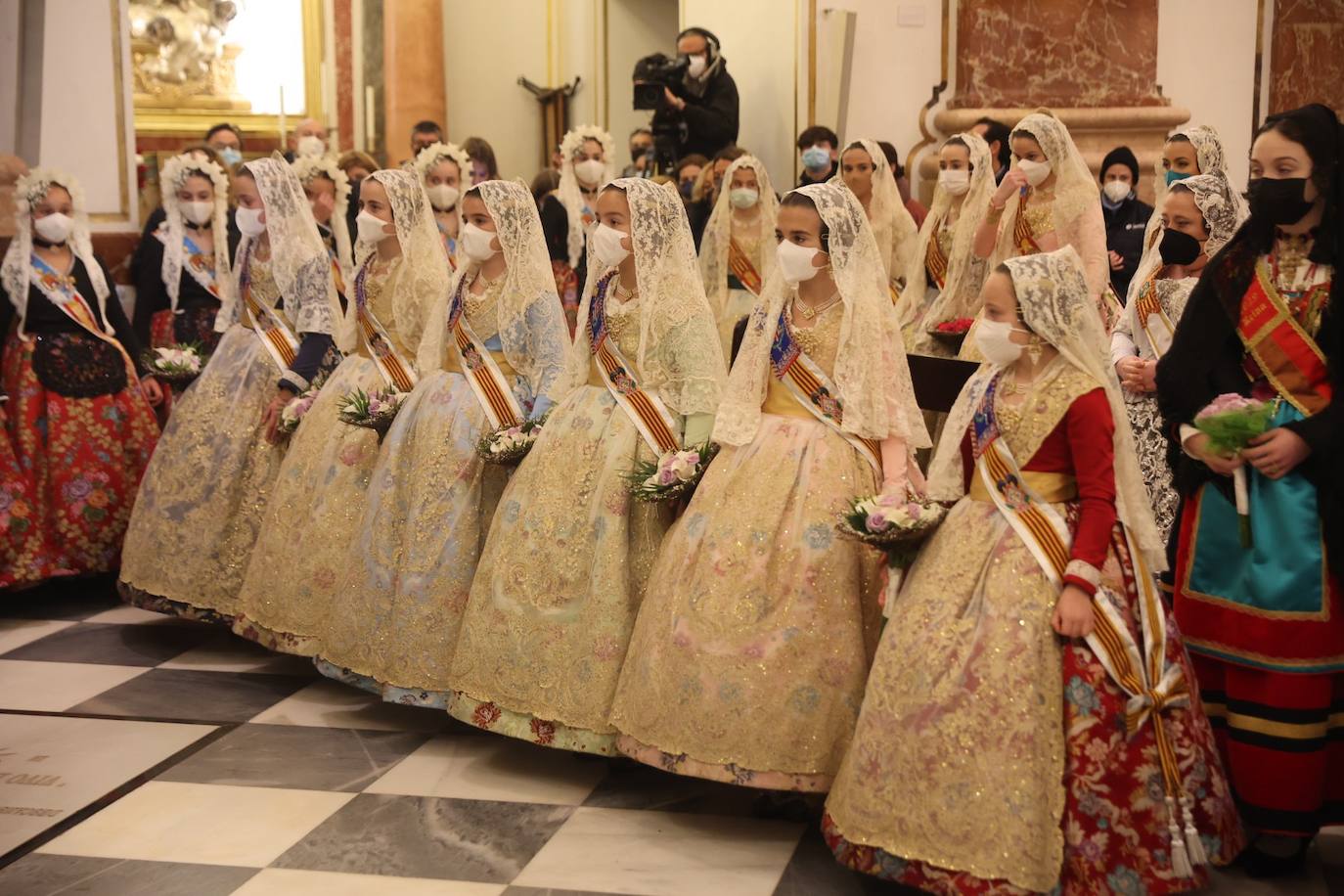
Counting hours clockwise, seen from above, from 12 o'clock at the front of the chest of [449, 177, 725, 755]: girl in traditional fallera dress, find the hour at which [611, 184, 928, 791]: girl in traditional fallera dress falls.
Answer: [611, 184, 928, 791]: girl in traditional fallera dress is roughly at 9 o'clock from [449, 177, 725, 755]: girl in traditional fallera dress.

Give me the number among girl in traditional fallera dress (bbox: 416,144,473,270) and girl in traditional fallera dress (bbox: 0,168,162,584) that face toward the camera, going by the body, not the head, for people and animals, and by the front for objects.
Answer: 2

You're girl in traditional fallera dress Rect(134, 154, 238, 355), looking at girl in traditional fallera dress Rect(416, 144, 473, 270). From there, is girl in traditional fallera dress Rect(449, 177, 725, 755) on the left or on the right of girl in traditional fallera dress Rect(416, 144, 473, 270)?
right

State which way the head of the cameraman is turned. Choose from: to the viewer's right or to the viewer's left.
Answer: to the viewer's left

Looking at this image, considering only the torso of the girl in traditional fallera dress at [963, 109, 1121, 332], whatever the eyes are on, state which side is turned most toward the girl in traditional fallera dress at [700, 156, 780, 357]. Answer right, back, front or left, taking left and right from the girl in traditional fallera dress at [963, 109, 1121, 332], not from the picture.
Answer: right

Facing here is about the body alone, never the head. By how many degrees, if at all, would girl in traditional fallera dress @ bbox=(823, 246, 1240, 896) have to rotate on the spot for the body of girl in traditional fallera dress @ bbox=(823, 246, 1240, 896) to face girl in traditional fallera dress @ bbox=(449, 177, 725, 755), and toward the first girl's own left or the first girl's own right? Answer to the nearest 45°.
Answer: approximately 90° to the first girl's own right

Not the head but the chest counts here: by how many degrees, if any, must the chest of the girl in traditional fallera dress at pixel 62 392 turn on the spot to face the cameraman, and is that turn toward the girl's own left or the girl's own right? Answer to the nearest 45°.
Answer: approximately 135° to the girl's own left

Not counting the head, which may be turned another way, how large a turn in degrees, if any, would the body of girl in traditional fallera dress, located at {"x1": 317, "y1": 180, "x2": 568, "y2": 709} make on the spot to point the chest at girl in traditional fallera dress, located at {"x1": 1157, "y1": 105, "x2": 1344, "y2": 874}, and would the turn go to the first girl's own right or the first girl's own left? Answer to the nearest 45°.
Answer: approximately 90° to the first girl's own left

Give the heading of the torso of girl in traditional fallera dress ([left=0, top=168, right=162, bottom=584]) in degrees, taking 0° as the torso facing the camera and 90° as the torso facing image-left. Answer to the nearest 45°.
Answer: approximately 0°

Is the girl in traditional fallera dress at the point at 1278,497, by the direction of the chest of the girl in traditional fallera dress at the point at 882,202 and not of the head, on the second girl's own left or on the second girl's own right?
on the second girl's own left

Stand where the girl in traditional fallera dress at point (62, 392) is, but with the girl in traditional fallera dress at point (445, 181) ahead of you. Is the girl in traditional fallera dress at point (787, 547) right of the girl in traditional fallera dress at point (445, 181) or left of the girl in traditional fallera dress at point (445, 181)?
right

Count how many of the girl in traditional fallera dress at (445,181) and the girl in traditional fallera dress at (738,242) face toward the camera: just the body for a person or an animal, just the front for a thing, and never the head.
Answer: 2

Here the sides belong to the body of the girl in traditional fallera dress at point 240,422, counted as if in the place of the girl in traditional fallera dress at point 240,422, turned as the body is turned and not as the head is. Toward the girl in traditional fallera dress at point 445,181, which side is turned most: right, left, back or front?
back
